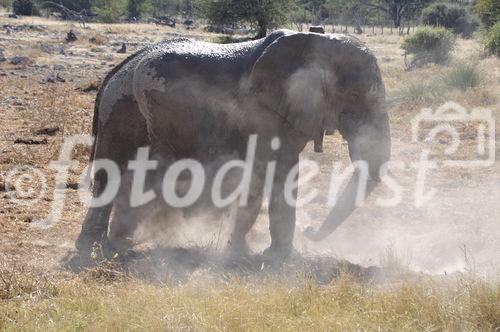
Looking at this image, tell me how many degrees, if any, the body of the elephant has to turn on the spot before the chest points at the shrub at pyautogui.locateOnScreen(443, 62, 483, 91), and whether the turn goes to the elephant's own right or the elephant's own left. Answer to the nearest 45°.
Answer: approximately 45° to the elephant's own left

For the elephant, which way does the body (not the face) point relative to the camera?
to the viewer's right

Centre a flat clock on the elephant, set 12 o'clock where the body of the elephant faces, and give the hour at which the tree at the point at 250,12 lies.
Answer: The tree is roughly at 9 o'clock from the elephant.

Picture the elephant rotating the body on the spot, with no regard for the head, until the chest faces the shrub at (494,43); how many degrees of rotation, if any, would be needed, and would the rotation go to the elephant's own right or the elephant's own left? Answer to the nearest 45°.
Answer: approximately 45° to the elephant's own left

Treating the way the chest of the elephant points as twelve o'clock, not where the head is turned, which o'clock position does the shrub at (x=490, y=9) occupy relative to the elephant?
The shrub is roughly at 10 o'clock from the elephant.

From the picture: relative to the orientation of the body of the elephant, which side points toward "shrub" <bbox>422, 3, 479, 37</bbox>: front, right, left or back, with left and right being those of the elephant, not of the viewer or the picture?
left

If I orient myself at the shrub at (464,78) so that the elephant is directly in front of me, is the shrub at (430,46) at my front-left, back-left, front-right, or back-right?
back-right

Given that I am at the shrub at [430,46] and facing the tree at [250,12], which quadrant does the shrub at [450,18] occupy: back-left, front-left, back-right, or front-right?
front-right

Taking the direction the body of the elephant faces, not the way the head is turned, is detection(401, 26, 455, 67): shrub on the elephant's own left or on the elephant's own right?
on the elephant's own left

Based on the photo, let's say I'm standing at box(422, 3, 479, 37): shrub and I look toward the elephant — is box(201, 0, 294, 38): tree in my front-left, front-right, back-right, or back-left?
front-right
